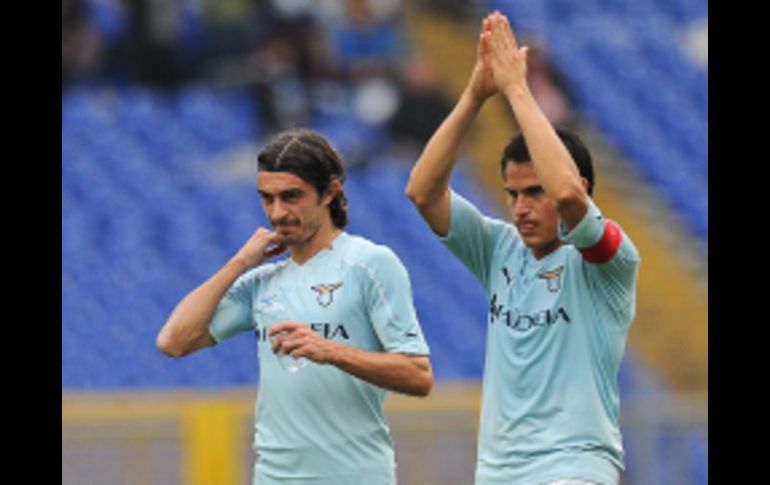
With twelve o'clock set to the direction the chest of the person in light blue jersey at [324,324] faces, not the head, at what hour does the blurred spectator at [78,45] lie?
The blurred spectator is roughly at 4 o'clock from the person in light blue jersey.

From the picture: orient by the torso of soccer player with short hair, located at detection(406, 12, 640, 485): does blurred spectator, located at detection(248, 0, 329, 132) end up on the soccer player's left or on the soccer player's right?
on the soccer player's right

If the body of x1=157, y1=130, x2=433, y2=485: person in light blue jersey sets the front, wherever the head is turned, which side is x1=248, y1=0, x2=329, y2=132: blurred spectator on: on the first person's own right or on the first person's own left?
on the first person's own right

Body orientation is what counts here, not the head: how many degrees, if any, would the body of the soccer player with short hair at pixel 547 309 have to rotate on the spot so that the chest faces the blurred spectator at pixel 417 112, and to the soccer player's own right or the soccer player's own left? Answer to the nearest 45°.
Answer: approximately 135° to the soccer player's own right

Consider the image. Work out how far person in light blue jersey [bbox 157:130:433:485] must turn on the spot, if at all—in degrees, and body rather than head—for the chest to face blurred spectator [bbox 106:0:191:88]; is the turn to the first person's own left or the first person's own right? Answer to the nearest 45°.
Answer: approximately 135° to the first person's own right

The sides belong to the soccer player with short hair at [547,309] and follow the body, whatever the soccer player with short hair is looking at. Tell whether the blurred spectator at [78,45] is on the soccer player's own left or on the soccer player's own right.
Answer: on the soccer player's own right

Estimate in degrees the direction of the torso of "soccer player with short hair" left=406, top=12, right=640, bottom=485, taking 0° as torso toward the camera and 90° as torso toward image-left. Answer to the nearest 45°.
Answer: approximately 45°

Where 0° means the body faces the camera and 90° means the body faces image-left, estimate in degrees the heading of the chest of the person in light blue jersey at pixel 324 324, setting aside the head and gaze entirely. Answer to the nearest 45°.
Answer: approximately 45°

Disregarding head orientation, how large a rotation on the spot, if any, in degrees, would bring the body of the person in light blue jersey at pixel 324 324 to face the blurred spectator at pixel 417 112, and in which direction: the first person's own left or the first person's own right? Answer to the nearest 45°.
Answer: approximately 135° to the first person's own right
